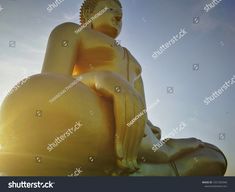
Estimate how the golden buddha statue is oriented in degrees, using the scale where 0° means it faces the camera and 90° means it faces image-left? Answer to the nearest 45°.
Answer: approximately 315°
